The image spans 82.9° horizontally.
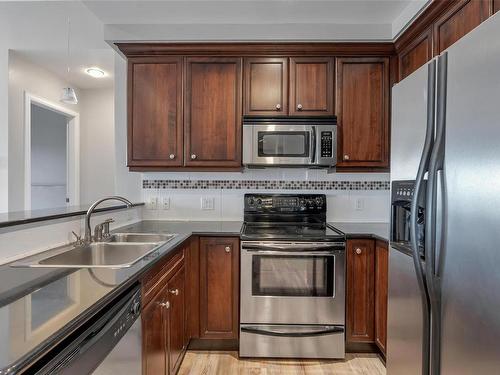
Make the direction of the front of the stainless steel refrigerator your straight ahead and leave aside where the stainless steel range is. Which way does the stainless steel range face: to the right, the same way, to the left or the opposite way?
to the left

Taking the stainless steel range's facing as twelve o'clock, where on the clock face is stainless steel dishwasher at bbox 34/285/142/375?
The stainless steel dishwasher is roughly at 1 o'clock from the stainless steel range.

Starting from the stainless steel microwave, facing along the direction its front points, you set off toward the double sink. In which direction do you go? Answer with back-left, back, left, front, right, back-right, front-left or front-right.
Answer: front-right

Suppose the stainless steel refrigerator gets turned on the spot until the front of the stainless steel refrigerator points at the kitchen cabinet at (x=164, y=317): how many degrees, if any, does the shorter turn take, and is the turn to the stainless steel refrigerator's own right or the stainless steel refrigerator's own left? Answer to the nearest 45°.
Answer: approximately 45° to the stainless steel refrigerator's own right

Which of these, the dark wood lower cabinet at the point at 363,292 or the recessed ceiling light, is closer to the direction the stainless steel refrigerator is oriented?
the recessed ceiling light

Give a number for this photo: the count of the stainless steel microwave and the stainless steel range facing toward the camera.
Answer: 2
